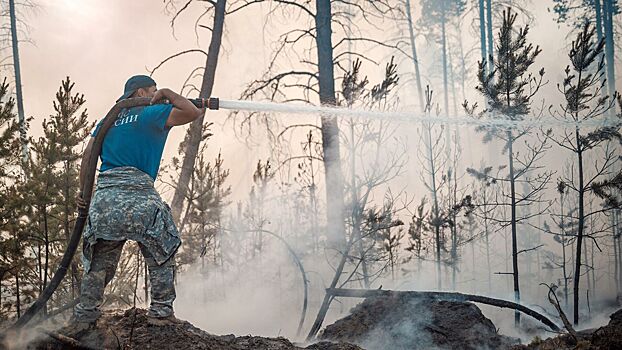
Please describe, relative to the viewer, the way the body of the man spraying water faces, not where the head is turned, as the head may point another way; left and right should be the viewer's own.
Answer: facing away from the viewer and to the right of the viewer

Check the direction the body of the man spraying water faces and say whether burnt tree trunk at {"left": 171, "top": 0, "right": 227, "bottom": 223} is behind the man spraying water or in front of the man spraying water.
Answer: in front

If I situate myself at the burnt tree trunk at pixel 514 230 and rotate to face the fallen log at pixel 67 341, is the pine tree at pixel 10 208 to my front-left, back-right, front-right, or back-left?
front-right

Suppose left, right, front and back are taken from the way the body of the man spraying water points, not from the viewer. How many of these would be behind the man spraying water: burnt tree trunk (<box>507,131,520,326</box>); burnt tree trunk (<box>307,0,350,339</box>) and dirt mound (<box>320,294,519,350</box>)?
0

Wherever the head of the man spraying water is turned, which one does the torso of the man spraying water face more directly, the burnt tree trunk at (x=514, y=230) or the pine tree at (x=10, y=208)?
the burnt tree trunk

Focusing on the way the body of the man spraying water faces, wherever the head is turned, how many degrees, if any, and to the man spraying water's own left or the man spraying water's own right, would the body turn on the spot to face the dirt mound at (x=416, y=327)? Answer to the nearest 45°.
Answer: approximately 45° to the man spraying water's own right

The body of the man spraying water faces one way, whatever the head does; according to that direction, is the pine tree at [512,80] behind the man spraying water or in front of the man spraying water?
in front

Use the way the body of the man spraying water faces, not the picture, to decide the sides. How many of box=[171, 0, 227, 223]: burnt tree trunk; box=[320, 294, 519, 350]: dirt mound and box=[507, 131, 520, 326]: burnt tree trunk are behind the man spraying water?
0

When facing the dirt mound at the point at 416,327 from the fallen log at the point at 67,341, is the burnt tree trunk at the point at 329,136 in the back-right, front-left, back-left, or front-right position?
front-left

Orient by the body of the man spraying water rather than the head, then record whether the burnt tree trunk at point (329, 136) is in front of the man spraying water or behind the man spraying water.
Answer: in front

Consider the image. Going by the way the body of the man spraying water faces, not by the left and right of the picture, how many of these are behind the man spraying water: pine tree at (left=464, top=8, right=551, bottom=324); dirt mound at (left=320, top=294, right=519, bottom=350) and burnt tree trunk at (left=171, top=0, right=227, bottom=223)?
0

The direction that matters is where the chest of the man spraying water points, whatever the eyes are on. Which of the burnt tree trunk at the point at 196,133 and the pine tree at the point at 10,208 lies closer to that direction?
the burnt tree trunk

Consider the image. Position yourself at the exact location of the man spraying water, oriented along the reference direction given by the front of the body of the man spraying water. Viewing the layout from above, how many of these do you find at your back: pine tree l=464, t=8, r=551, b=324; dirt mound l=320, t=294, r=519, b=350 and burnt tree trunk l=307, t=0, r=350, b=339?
0
